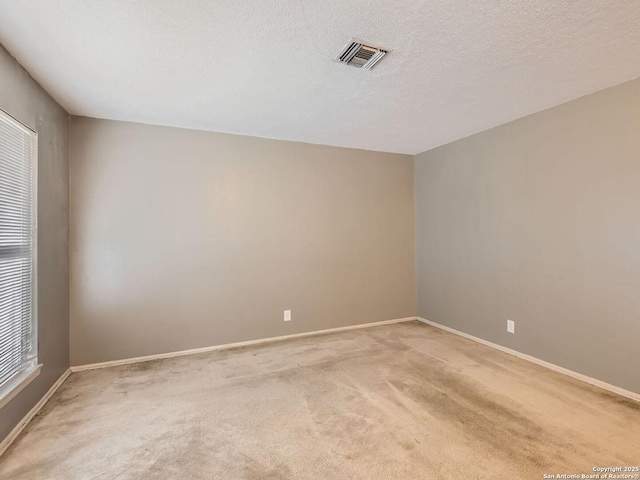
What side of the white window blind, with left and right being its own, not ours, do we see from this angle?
right
